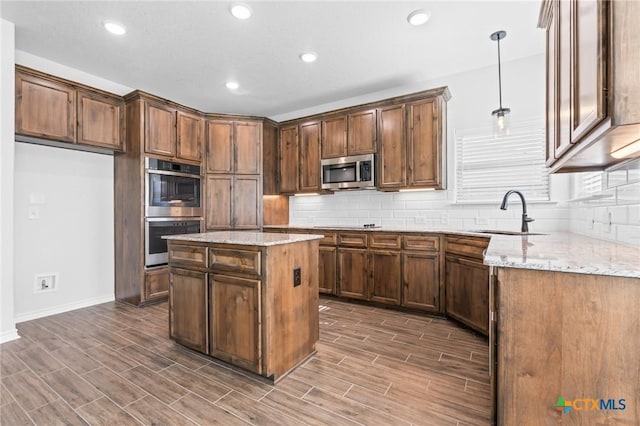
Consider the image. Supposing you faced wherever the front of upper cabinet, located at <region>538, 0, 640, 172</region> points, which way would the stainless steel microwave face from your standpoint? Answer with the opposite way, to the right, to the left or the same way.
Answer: to the left

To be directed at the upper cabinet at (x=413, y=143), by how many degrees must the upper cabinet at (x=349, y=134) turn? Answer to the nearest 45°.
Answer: approximately 90° to its left

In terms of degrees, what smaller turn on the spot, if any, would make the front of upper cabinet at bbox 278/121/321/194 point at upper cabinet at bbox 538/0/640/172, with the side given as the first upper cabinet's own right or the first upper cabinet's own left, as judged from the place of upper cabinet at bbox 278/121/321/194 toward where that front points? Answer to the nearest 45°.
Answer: approximately 45° to the first upper cabinet's own left

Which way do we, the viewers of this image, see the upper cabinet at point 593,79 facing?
facing to the left of the viewer

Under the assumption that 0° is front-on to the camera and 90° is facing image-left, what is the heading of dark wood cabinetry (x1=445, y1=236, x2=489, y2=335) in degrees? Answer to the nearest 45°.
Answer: approximately 45°

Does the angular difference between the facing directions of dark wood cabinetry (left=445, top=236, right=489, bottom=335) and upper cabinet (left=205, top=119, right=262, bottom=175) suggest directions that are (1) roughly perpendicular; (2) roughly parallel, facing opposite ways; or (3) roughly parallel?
roughly perpendicular

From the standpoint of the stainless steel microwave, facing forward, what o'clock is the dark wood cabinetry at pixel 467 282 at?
The dark wood cabinetry is roughly at 9 o'clock from the stainless steel microwave.
